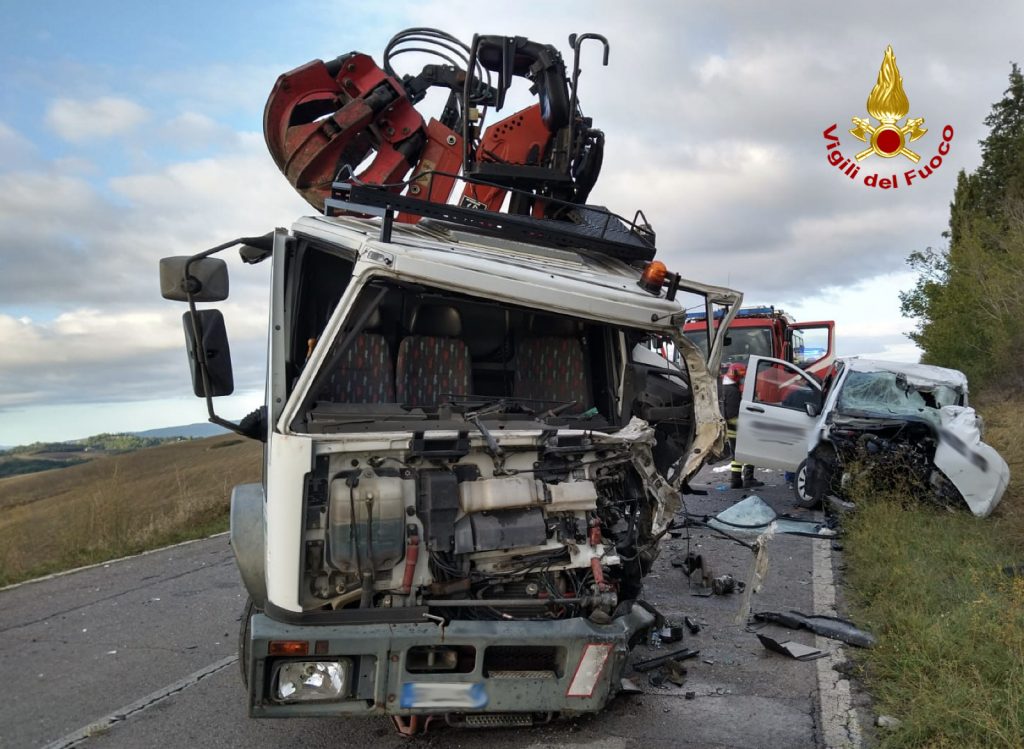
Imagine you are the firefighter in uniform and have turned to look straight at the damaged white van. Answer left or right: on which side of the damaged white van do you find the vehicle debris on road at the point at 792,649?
right

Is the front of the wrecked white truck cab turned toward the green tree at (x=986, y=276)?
no

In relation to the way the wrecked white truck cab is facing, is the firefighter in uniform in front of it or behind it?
behind

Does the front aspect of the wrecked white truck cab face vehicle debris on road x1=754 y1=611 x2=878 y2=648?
no

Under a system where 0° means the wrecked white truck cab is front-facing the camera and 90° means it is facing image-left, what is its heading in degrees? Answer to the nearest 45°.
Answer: approximately 0°

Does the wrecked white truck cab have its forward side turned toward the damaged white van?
no
